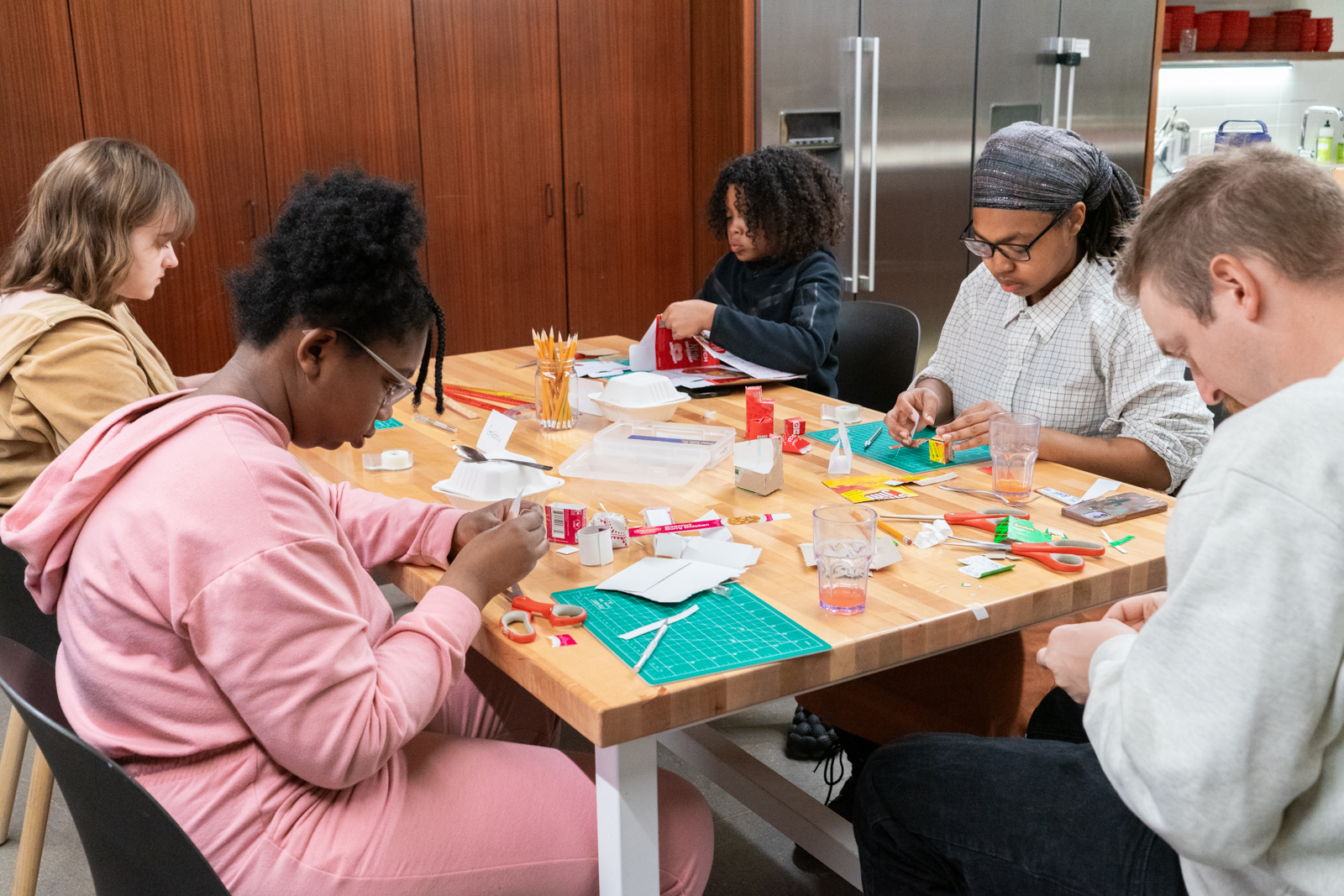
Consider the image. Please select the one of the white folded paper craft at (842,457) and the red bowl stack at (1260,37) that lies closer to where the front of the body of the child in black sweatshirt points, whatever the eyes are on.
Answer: the white folded paper craft

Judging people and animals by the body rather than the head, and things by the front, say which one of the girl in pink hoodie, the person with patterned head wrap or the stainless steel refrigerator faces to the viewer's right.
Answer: the girl in pink hoodie

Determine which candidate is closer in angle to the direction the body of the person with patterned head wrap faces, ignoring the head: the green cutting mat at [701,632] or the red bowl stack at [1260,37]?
the green cutting mat

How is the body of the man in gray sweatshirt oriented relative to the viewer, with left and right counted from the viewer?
facing to the left of the viewer

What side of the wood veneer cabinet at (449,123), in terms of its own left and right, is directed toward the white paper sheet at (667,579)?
front

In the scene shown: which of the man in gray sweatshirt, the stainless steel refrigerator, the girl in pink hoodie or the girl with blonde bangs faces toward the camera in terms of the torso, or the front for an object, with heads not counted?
the stainless steel refrigerator

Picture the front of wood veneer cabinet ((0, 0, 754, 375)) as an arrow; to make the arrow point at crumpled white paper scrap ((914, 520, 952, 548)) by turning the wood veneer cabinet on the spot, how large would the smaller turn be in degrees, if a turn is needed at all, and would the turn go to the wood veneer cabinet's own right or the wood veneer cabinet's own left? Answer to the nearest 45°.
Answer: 0° — it already faces it

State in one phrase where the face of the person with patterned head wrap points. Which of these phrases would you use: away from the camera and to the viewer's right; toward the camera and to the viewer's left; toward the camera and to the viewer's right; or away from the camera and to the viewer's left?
toward the camera and to the viewer's left

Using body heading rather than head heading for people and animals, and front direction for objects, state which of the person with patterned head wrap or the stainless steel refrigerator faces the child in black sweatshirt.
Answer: the stainless steel refrigerator

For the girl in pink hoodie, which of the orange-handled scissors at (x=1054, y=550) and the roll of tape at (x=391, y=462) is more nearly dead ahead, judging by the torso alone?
the orange-handled scissors

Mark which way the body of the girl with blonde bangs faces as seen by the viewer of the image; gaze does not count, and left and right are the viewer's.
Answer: facing to the right of the viewer

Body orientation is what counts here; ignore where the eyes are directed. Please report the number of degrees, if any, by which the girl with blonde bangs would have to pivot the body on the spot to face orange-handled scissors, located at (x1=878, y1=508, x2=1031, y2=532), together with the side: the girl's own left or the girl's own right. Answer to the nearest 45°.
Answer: approximately 45° to the girl's own right

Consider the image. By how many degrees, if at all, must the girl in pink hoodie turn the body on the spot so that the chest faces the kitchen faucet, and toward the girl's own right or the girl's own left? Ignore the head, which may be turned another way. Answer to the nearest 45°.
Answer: approximately 45° to the girl's own left
